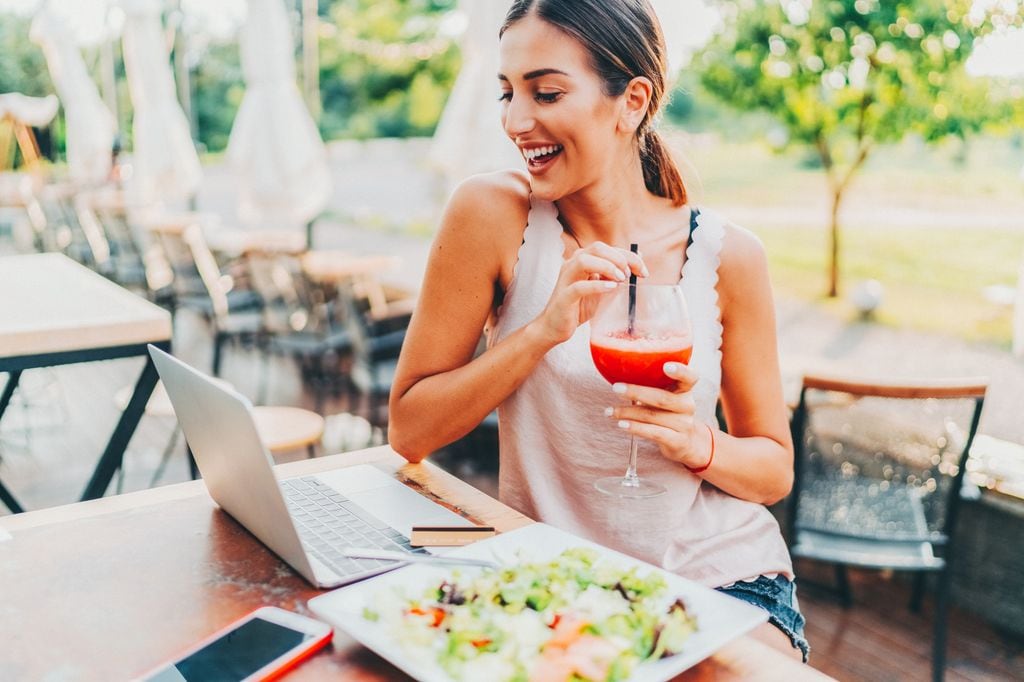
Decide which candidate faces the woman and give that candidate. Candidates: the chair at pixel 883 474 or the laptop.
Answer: the laptop

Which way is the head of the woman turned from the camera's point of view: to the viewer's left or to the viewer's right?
to the viewer's left

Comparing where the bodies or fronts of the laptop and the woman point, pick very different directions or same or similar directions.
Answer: very different directions
